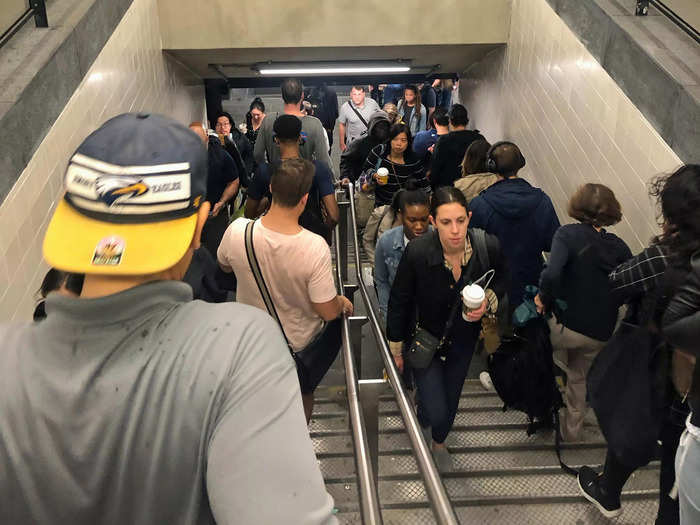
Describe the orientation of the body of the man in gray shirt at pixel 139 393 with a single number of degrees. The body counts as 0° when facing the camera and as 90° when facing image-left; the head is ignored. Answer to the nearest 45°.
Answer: approximately 180°

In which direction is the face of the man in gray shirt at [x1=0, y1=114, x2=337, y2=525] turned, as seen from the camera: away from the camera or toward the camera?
away from the camera

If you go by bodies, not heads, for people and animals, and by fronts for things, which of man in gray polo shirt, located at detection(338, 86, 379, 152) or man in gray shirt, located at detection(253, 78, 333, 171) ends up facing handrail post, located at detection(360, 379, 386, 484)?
the man in gray polo shirt

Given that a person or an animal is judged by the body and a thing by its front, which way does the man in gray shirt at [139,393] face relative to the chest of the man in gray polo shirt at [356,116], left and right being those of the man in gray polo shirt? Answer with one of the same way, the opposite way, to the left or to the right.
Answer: the opposite way
